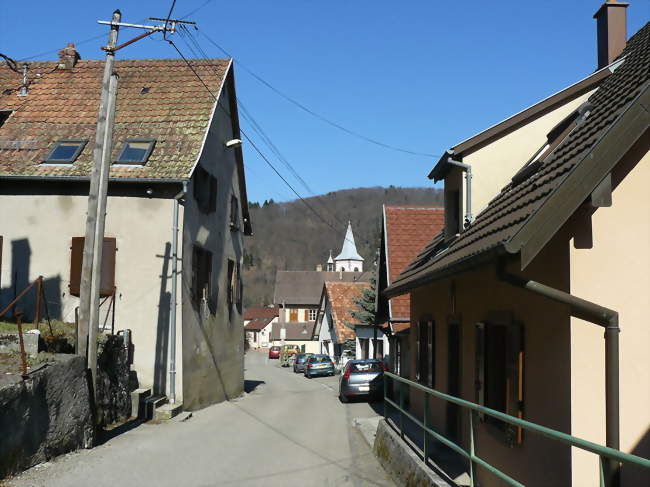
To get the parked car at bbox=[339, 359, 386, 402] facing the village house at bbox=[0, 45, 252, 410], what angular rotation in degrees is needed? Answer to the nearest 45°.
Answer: approximately 135° to its left

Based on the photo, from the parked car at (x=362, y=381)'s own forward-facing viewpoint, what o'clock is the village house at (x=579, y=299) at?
The village house is roughly at 6 o'clock from the parked car.

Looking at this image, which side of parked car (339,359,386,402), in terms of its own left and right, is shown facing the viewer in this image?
back

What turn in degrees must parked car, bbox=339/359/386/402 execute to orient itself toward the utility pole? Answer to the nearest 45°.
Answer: approximately 135° to its left

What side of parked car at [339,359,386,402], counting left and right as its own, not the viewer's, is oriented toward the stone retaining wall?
back

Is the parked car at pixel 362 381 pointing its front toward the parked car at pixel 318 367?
yes
